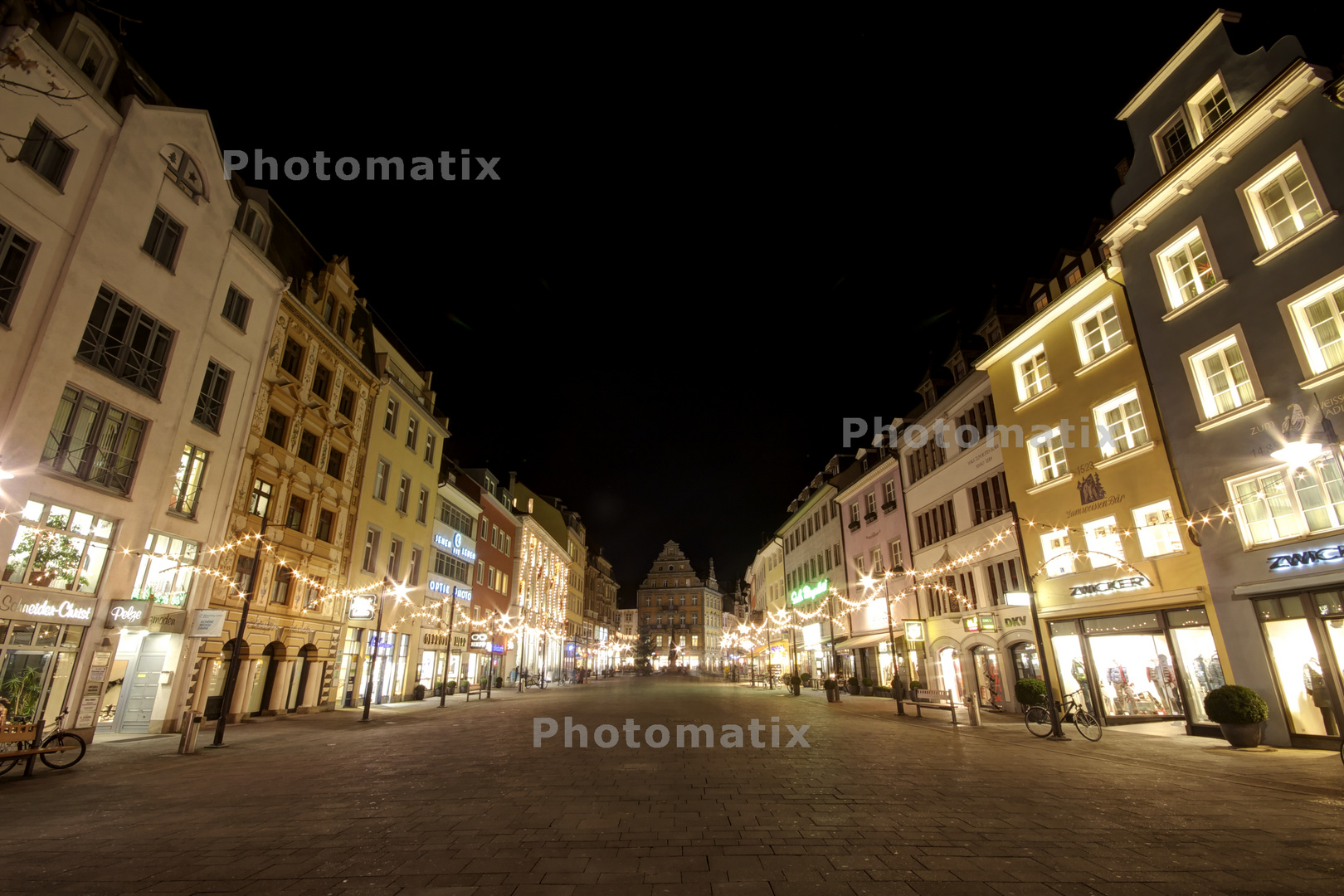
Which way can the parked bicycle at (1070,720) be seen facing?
to the viewer's right

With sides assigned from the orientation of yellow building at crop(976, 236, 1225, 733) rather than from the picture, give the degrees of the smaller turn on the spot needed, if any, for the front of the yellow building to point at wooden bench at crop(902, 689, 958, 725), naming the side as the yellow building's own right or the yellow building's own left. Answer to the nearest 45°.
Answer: approximately 90° to the yellow building's own right

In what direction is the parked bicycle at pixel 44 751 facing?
to the viewer's right

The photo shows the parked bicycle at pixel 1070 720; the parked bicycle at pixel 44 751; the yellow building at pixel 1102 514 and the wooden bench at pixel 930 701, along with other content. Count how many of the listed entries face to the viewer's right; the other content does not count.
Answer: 2

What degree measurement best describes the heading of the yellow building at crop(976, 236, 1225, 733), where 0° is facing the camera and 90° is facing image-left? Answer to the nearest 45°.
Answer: approximately 45°

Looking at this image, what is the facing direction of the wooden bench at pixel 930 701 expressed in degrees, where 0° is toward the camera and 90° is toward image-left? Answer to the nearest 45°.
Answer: approximately 45°

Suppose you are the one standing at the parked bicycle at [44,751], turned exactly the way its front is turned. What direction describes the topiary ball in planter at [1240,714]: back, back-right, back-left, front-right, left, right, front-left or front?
front-right

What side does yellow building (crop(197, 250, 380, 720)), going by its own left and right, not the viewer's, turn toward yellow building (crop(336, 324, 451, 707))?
left

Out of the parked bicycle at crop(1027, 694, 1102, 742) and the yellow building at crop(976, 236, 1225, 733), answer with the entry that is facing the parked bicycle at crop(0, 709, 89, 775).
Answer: the yellow building

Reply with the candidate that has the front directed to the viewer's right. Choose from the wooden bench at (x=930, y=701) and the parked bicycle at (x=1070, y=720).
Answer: the parked bicycle

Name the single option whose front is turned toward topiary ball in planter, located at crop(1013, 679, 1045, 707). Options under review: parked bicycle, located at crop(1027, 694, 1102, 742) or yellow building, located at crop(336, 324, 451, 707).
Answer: the yellow building

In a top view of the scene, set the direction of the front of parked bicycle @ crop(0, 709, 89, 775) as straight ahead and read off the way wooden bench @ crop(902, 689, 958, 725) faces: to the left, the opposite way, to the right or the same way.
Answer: the opposite way
